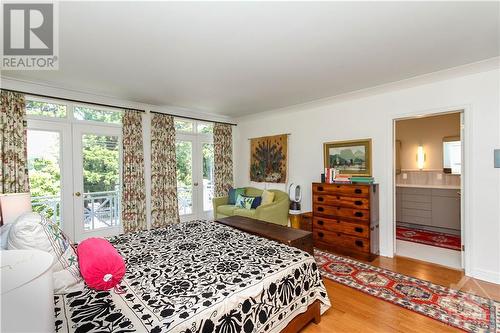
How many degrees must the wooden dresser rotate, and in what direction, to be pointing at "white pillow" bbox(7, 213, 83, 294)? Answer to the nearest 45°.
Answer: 0° — it already faces it

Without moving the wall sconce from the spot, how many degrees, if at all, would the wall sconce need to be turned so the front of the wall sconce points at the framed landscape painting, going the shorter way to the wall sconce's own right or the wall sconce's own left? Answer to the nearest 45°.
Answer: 0° — it already faces it

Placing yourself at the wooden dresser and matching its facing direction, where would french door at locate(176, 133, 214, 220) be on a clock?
The french door is roughly at 2 o'clock from the wooden dresser.

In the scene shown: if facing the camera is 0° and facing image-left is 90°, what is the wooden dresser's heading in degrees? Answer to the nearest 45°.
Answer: approximately 45°
